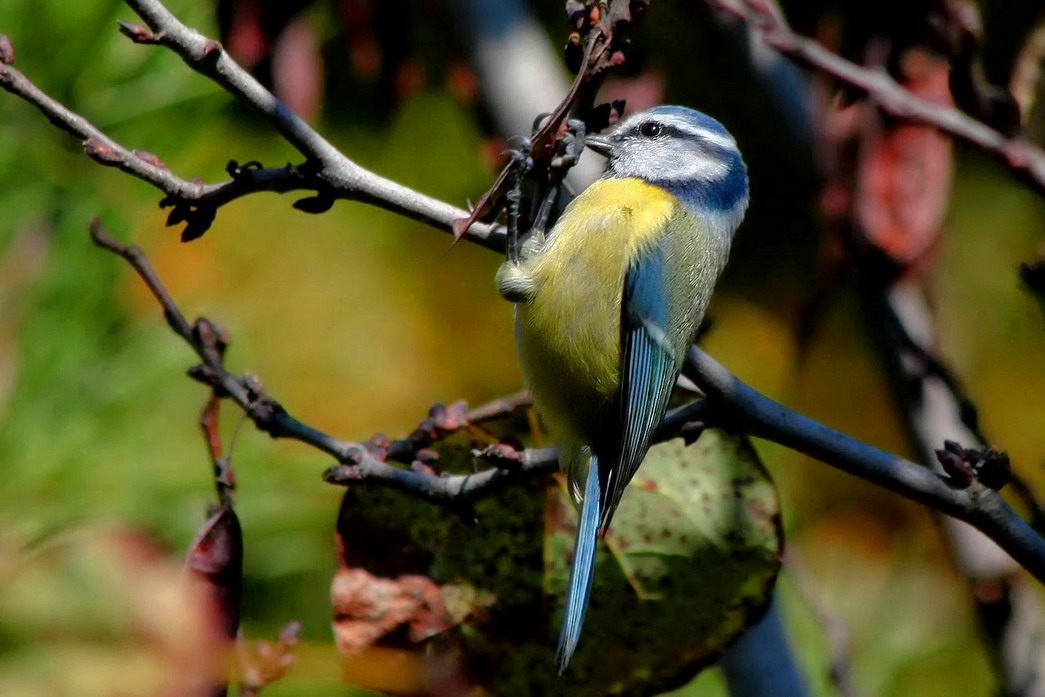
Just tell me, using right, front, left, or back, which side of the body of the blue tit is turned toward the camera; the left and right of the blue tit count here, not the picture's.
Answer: left
